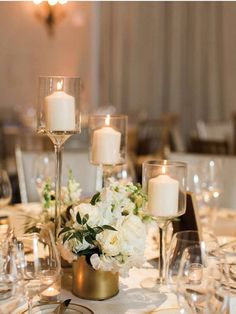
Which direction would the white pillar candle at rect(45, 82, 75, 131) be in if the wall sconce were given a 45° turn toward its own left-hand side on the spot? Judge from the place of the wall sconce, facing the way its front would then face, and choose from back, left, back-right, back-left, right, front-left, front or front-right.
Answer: front-right

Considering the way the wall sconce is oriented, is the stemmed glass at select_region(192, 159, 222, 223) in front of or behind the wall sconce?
in front

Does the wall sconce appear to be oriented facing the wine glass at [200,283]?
yes

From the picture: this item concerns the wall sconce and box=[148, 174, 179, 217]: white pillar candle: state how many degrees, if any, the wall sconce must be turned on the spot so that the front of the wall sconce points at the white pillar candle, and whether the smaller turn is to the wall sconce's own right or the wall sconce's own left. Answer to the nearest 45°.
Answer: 0° — it already faces it

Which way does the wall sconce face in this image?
toward the camera

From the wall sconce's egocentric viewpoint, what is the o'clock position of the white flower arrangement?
The white flower arrangement is roughly at 12 o'clock from the wall sconce.

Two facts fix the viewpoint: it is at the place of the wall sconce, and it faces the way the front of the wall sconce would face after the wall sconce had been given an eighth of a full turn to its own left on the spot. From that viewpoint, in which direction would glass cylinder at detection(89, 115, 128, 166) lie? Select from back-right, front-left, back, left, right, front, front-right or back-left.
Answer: front-right

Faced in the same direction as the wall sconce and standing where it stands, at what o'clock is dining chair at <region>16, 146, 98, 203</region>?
The dining chair is roughly at 12 o'clock from the wall sconce.

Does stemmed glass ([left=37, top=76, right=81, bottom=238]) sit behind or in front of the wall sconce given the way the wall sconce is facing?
in front

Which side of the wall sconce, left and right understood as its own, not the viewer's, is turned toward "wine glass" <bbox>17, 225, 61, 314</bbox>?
front

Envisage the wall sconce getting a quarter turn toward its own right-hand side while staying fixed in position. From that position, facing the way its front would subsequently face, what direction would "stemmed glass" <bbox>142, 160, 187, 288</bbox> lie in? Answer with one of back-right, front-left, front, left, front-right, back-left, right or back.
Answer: left

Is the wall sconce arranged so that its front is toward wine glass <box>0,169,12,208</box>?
yes
